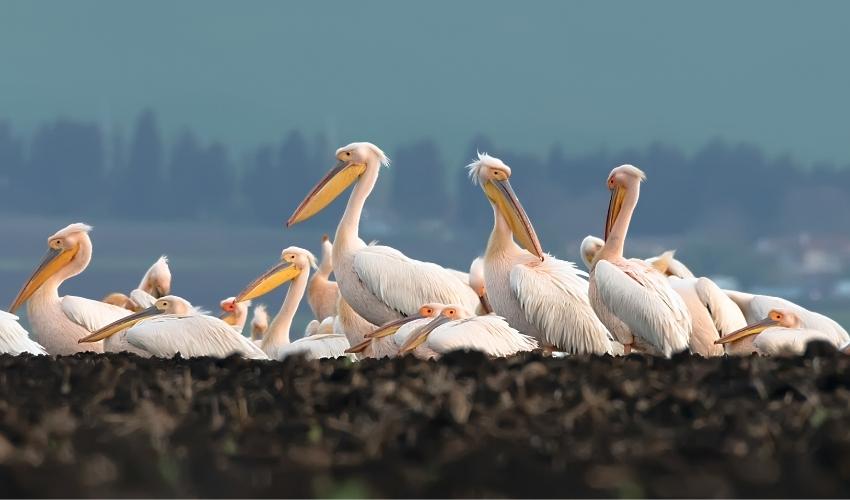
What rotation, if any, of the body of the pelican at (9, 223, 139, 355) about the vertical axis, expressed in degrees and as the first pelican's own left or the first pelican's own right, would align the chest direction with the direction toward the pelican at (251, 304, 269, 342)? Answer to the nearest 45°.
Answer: approximately 135° to the first pelican's own right

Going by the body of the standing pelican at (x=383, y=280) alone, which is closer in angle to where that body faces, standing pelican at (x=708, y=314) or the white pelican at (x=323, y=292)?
the white pelican

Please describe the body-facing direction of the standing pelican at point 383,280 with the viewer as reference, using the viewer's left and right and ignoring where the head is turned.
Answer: facing to the left of the viewer

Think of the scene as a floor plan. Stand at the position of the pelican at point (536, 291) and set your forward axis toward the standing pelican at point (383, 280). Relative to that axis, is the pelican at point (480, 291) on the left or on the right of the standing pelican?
right

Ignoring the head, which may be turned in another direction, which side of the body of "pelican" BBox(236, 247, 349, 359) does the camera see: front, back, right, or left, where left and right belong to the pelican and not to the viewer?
left

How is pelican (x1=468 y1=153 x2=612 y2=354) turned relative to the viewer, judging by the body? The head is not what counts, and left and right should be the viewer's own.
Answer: facing the viewer and to the left of the viewer

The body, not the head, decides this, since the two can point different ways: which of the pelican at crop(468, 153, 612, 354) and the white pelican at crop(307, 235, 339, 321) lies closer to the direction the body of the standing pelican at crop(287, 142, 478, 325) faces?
the white pelican

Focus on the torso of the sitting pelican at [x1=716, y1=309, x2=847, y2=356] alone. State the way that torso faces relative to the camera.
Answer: to the viewer's left

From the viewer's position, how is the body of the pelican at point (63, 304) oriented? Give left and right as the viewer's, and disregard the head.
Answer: facing to the left of the viewer

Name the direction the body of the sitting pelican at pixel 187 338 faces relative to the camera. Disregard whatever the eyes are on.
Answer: to the viewer's left
